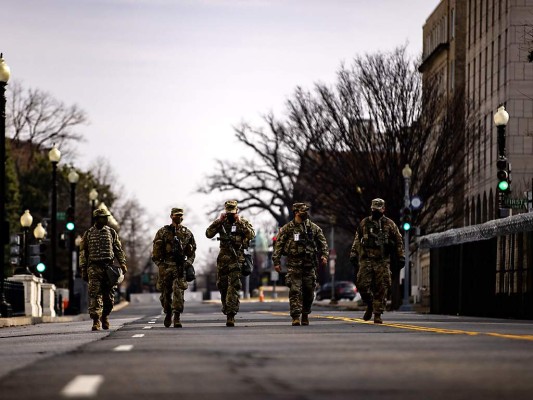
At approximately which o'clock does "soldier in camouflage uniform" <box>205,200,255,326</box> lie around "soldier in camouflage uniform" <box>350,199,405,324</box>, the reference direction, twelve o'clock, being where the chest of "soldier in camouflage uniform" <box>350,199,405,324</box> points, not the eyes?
"soldier in camouflage uniform" <box>205,200,255,326</box> is roughly at 2 o'clock from "soldier in camouflage uniform" <box>350,199,405,324</box>.

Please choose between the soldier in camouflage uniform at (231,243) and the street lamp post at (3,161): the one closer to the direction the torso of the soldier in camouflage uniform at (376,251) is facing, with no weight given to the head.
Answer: the soldier in camouflage uniform

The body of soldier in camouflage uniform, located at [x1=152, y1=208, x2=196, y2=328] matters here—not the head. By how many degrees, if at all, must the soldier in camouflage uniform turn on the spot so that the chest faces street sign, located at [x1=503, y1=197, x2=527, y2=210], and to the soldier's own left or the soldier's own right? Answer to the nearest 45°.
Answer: approximately 135° to the soldier's own left

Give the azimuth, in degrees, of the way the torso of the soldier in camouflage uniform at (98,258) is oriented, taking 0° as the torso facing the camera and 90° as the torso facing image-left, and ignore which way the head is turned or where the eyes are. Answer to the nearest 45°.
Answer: approximately 0°

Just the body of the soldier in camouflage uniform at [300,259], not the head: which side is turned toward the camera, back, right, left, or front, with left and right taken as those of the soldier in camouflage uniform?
front

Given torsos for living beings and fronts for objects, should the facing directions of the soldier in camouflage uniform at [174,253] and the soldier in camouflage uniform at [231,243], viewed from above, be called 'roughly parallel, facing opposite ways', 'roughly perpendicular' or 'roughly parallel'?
roughly parallel

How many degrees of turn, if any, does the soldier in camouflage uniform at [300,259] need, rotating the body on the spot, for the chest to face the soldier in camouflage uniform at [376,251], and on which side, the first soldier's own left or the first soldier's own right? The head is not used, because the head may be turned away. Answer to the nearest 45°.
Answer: approximately 135° to the first soldier's own left

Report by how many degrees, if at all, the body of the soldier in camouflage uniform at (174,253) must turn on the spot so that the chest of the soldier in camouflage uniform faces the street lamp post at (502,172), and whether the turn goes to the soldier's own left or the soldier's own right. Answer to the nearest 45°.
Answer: approximately 135° to the soldier's own left

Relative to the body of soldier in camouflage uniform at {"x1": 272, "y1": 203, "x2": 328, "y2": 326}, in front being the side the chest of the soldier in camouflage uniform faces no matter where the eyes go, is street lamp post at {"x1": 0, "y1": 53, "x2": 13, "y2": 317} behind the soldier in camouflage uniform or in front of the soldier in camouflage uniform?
behind

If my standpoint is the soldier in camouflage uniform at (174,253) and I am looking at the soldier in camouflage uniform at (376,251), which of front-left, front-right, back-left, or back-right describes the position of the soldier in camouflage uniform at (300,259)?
front-right

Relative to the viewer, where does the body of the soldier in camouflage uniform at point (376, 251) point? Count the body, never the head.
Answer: toward the camera
